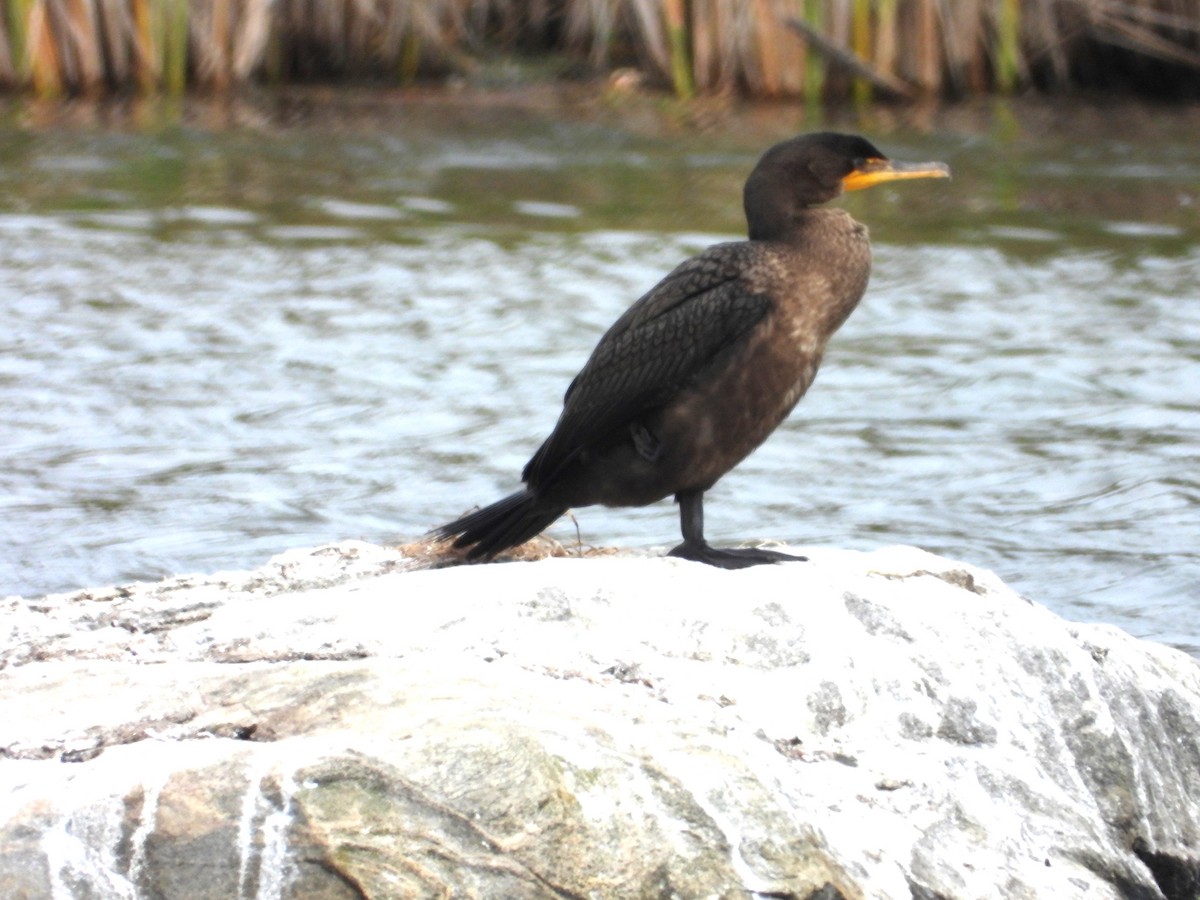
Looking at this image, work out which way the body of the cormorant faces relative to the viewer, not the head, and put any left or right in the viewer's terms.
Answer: facing to the right of the viewer
